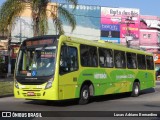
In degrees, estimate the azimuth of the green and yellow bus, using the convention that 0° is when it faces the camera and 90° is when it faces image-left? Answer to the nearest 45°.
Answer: approximately 45°

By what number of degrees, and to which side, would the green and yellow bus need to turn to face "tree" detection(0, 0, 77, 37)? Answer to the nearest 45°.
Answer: approximately 135° to its right
